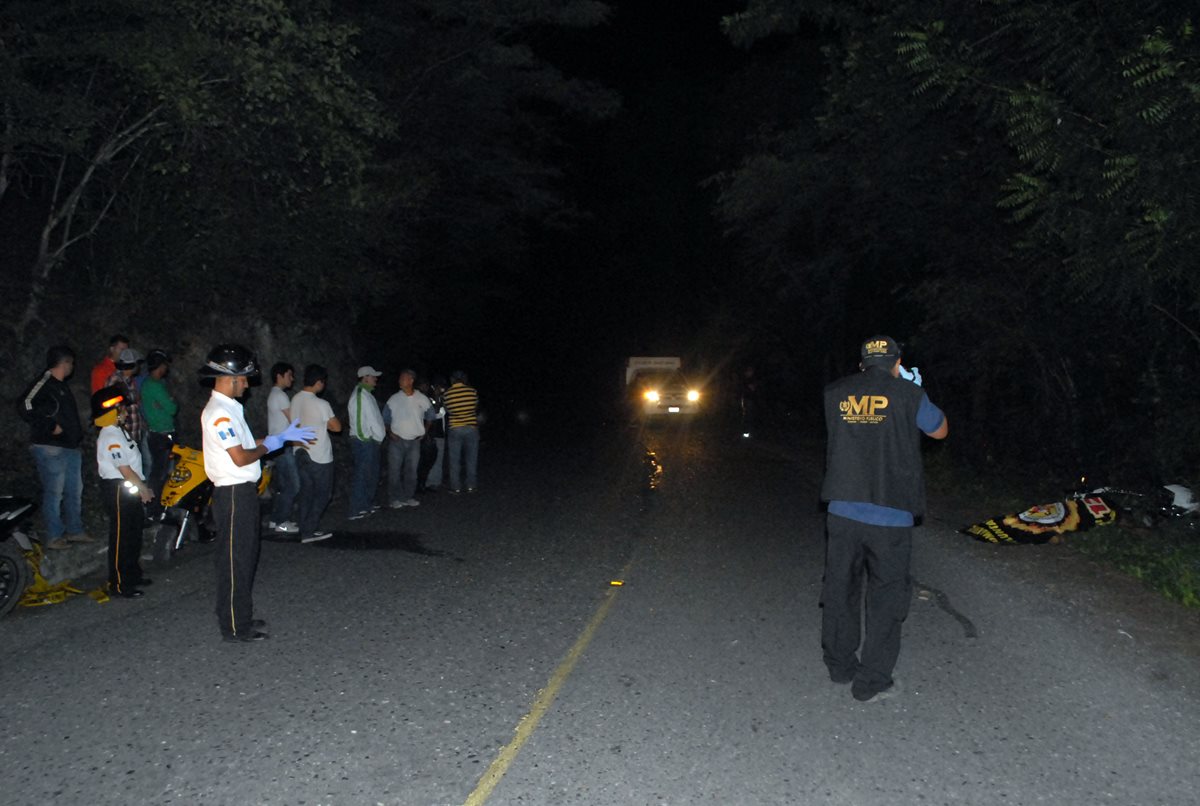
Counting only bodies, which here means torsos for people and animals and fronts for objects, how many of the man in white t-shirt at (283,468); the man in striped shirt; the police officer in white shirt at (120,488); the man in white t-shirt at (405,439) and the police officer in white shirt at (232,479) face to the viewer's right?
3

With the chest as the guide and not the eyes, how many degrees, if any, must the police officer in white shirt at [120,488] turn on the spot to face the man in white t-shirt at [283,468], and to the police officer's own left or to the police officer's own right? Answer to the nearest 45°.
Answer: approximately 45° to the police officer's own left

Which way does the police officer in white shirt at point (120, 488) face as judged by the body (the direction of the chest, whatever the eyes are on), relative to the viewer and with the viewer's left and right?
facing to the right of the viewer

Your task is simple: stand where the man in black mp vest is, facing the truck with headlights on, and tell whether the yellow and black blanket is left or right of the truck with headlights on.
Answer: right

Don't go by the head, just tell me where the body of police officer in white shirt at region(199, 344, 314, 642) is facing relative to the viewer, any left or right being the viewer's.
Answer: facing to the right of the viewer

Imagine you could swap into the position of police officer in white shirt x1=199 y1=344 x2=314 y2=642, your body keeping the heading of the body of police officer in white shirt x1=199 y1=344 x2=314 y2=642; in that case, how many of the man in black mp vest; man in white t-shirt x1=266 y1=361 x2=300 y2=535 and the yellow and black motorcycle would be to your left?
2

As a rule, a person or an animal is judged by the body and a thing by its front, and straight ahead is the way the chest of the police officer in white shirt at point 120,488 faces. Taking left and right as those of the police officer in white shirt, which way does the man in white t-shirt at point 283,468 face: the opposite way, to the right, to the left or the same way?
the same way

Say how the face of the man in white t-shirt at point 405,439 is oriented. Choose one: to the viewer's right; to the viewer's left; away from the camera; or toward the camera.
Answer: toward the camera

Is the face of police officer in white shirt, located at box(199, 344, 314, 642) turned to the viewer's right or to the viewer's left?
to the viewer's right

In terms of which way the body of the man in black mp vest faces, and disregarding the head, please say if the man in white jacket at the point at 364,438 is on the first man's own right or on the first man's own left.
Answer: on the first man's own left
